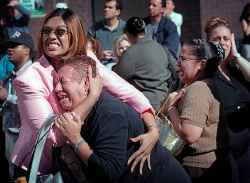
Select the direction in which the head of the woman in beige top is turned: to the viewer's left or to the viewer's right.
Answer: to the viewer's left

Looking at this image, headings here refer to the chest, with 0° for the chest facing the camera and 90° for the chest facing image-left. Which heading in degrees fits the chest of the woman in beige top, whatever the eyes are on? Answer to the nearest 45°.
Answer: approximately 90°

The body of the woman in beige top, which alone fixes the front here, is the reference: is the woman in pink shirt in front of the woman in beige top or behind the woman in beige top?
in front
